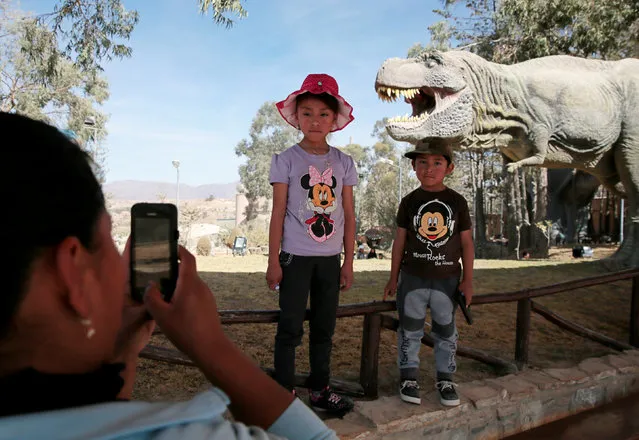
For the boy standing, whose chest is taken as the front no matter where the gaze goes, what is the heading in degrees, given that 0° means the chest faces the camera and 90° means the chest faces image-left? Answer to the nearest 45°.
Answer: approximately 0°

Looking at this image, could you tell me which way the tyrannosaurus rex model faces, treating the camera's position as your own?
facing to the left of the viewer

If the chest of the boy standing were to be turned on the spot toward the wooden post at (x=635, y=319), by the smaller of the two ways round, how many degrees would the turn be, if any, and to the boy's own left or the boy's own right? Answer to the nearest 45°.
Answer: approximately 135° to the boy's own left

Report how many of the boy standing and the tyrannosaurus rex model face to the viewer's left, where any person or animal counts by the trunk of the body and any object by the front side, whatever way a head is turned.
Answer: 1

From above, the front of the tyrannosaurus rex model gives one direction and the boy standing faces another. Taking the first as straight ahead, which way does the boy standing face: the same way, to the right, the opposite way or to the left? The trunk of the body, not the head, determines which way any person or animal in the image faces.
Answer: to the left

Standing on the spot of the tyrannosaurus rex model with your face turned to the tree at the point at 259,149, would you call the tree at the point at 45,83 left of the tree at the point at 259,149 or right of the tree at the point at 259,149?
left

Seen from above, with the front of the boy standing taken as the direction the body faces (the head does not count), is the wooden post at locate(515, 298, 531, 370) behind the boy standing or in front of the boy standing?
behind

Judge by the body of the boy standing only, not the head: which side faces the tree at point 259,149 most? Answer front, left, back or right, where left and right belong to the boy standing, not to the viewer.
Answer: back
